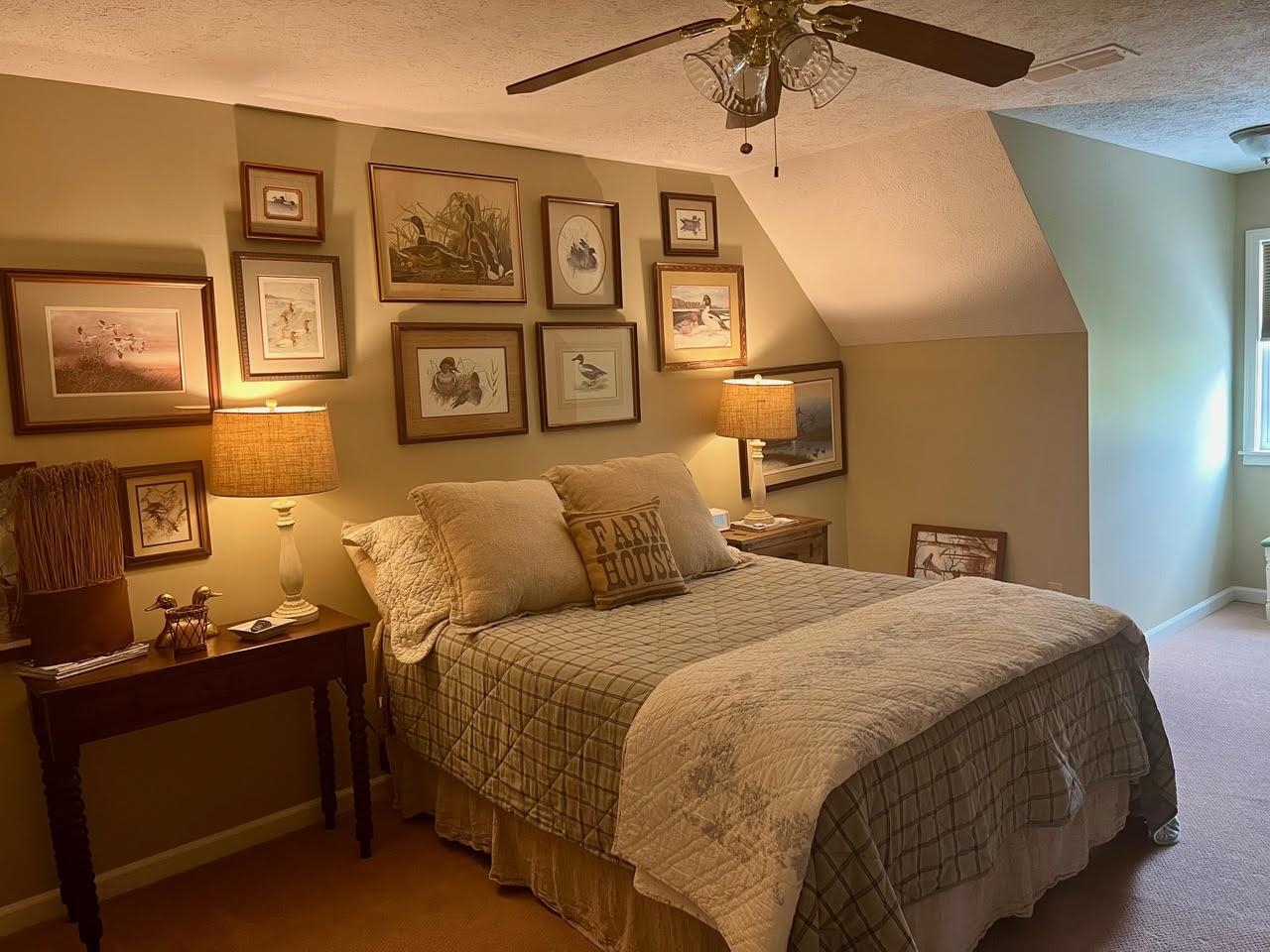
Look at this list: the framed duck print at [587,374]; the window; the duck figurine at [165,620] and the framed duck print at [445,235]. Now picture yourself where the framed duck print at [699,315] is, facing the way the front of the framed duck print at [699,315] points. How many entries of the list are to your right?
3

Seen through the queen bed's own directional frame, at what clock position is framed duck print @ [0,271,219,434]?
The framed duck print is roughly at 5 o'clock from the queen bed.

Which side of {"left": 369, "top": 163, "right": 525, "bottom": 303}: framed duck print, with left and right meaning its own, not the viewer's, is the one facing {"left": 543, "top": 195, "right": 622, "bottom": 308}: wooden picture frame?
left

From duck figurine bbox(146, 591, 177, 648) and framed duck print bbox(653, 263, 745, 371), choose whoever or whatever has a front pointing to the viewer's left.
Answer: the duck figurine

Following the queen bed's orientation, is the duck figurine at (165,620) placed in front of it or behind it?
behind

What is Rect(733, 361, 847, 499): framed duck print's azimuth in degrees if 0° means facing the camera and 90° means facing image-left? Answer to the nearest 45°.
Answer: approximately 315°

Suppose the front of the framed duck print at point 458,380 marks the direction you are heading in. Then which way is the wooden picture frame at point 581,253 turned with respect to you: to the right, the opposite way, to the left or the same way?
the same way

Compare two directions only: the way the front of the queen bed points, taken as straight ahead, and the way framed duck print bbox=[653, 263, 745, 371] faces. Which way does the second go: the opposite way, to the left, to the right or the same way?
the same way

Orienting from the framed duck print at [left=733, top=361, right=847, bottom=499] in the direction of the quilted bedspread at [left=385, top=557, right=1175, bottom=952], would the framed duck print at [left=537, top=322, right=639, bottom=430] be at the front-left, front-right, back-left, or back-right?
front-right

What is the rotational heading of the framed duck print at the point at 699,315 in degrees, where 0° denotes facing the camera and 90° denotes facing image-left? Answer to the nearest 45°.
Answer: approximately 315°

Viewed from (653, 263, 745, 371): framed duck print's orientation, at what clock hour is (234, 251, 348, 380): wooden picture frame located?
The wooden picture frame is roughly at 3 o'clock from the framed duck print.

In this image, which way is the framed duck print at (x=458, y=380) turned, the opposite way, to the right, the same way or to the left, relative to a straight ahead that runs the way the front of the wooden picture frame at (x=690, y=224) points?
the same way

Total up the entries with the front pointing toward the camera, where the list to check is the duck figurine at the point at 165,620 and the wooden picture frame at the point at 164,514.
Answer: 1

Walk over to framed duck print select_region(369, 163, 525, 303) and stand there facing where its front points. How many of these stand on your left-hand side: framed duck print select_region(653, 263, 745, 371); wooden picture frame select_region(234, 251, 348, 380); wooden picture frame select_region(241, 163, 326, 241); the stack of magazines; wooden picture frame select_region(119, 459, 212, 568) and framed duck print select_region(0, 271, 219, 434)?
1

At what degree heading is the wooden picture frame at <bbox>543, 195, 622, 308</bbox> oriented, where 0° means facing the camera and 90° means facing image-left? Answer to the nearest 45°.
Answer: approximately 315°

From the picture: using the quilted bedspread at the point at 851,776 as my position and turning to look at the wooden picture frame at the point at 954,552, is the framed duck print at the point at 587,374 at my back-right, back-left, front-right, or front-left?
front-left

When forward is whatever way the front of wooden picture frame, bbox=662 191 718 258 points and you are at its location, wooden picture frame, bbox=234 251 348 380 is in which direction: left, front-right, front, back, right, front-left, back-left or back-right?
right

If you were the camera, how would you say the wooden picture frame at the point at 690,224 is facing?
facing the viewer and to the right of the viewer

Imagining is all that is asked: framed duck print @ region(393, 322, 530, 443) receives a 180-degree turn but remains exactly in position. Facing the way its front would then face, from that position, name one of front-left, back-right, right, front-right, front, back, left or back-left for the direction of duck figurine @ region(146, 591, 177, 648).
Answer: left
